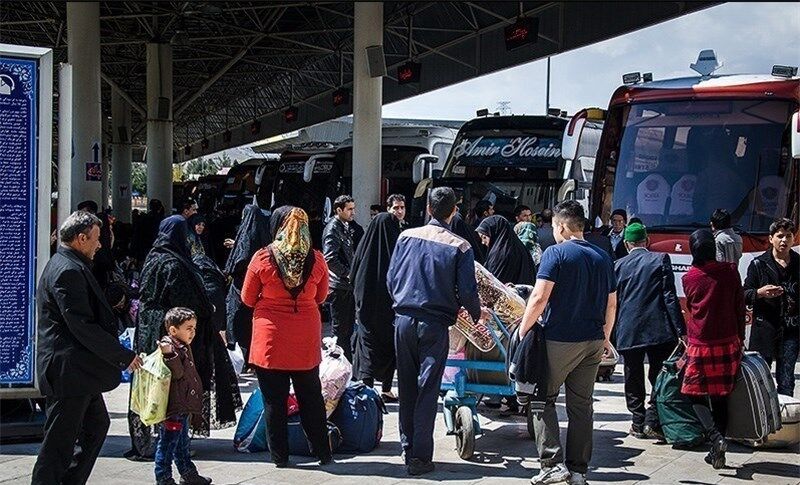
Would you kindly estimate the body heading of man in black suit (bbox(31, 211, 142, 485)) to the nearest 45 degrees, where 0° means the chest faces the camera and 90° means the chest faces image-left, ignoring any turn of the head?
approximately 270°

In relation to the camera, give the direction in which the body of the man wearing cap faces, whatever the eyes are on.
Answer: away from the camera

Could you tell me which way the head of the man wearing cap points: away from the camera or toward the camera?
away from the camera

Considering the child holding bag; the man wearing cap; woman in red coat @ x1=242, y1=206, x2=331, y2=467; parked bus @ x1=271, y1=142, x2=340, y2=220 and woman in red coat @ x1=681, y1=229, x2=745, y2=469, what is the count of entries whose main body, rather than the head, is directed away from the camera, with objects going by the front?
3

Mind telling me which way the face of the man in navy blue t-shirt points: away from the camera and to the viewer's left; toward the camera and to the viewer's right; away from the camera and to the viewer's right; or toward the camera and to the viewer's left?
away from the camera and to the viewer's left

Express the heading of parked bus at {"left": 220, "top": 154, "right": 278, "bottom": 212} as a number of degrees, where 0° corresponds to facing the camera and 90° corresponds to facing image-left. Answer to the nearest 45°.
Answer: approximately 45°

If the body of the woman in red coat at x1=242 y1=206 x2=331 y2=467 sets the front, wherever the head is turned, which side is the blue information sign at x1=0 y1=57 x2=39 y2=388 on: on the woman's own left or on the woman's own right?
on the woman's own left

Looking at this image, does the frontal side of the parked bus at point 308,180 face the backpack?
yes

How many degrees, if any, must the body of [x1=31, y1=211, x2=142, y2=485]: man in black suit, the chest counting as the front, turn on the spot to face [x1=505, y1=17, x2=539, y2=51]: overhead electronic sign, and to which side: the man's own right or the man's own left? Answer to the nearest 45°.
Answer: approximately 45° to the man's own left
